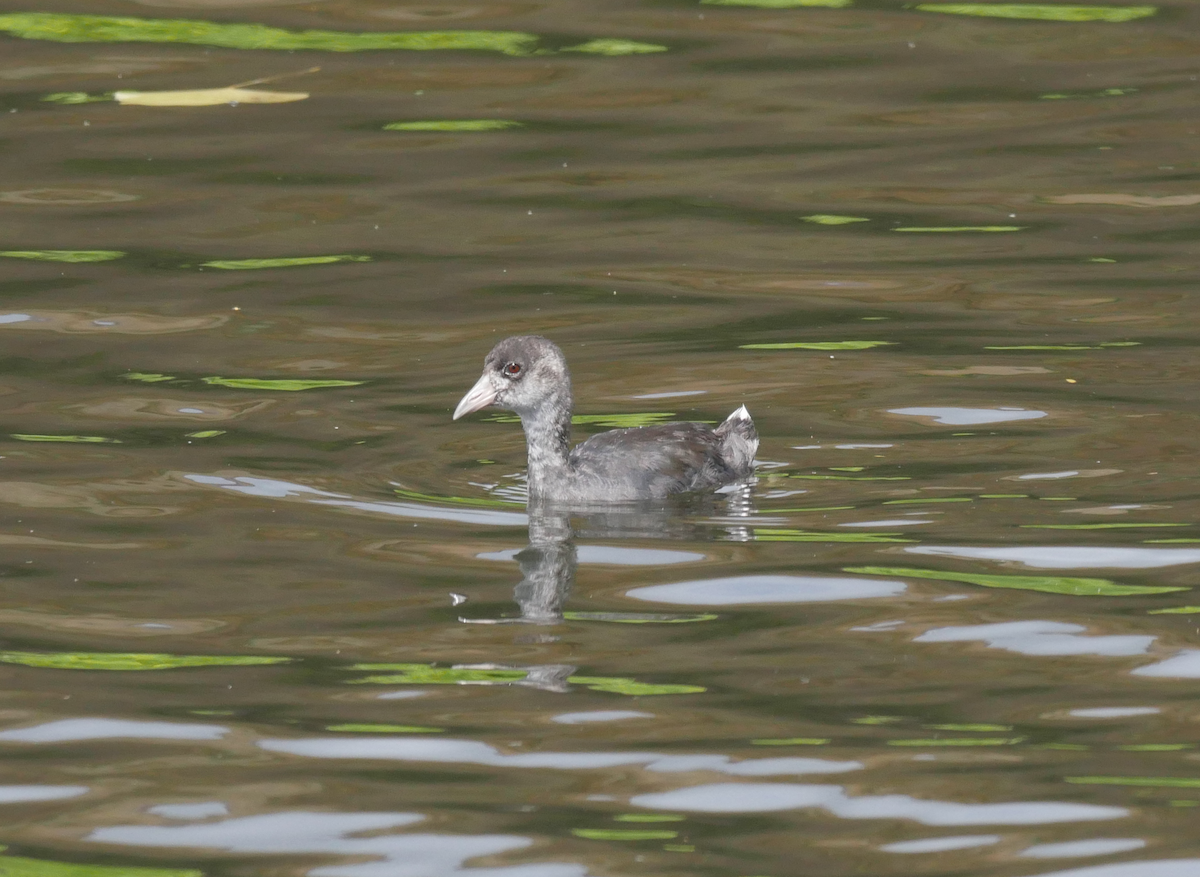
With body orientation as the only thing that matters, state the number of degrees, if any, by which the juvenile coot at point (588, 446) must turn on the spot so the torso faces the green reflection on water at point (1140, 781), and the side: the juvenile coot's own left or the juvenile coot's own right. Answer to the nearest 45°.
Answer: approximately 90° to the juvenile coot's own left

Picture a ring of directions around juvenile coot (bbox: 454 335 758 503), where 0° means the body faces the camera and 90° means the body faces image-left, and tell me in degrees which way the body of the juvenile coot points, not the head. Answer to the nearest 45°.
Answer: approximately 90°

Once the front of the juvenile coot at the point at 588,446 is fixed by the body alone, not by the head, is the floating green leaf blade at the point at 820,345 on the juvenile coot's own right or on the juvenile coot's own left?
on the juvenile coot's own right

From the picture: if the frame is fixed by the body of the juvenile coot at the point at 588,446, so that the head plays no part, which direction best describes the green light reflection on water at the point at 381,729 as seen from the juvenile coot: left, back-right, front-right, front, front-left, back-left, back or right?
left

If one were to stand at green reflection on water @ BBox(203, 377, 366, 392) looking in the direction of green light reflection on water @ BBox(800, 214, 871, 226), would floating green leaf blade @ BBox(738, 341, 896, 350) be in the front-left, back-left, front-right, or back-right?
front-right

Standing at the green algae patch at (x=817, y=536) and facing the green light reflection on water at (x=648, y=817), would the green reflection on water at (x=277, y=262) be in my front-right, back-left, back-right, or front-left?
back-right

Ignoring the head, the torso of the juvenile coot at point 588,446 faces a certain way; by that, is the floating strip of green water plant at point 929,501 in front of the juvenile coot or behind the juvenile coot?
behind

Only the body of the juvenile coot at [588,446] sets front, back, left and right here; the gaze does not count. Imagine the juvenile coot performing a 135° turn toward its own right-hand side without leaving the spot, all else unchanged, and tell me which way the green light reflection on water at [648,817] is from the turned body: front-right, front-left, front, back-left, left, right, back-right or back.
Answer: back-right

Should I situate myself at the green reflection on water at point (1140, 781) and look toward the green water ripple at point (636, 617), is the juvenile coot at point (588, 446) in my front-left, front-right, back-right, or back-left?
front-right

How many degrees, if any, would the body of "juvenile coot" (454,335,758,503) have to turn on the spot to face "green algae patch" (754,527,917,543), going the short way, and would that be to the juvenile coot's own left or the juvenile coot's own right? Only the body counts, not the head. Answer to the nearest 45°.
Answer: approximately 135° to the juvenile coot's own left

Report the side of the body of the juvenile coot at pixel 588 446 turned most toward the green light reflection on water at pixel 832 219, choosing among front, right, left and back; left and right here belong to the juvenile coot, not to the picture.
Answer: right
